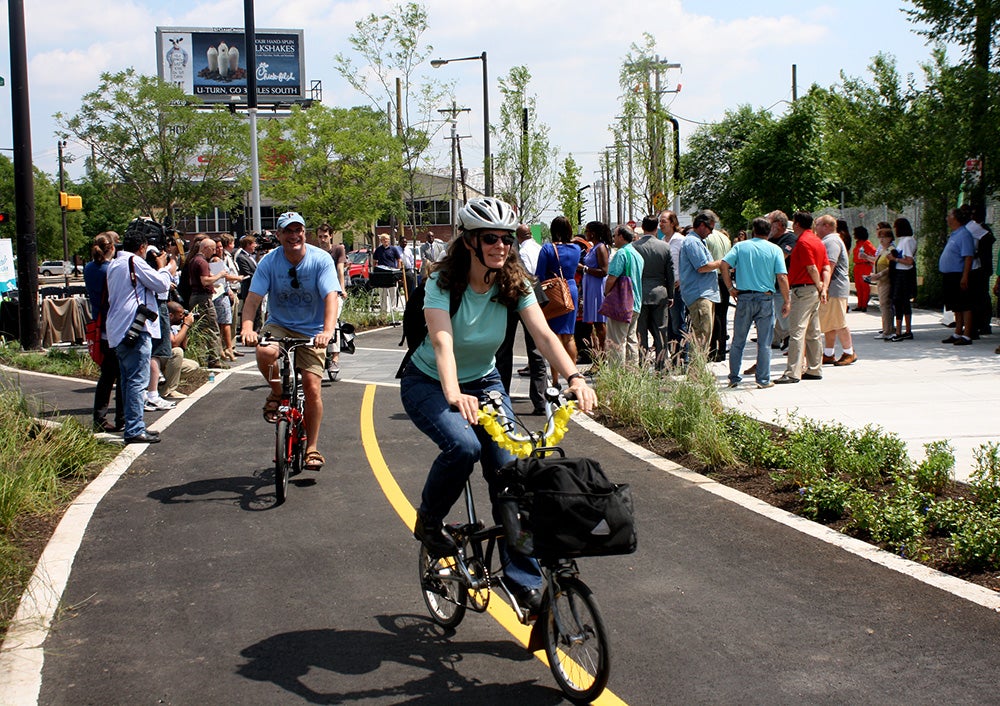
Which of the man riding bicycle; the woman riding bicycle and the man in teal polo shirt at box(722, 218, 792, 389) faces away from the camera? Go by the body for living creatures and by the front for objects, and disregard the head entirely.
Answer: the man in teal polo shirt

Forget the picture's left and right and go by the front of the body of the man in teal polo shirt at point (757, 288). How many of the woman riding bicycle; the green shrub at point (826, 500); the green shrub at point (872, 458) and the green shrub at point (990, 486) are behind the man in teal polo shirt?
4

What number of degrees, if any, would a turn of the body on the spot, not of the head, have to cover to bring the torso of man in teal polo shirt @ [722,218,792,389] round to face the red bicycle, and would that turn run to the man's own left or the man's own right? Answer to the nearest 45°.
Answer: approximately 135° to the man's own left

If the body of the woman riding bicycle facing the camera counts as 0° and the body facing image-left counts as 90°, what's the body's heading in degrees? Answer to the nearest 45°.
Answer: approximately 315°

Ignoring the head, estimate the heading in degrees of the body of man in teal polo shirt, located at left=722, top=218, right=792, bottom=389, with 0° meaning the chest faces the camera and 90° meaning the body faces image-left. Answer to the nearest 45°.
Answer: approximately 180°

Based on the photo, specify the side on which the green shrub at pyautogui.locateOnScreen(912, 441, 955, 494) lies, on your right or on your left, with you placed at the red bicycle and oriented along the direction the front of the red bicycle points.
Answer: on your left

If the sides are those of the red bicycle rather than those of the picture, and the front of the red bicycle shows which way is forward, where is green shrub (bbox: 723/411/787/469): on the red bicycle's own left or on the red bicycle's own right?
on the red bicycle's own left

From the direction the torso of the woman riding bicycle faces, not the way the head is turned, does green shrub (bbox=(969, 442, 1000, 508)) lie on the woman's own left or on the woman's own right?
on the woman's own left
